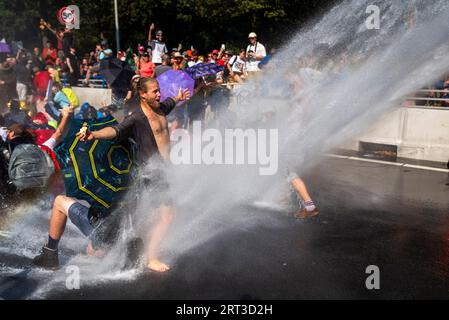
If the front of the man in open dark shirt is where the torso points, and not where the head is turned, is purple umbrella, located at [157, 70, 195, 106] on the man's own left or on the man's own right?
on the man's own left

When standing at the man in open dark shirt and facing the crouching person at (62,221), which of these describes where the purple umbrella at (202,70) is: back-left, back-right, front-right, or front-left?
back-right
